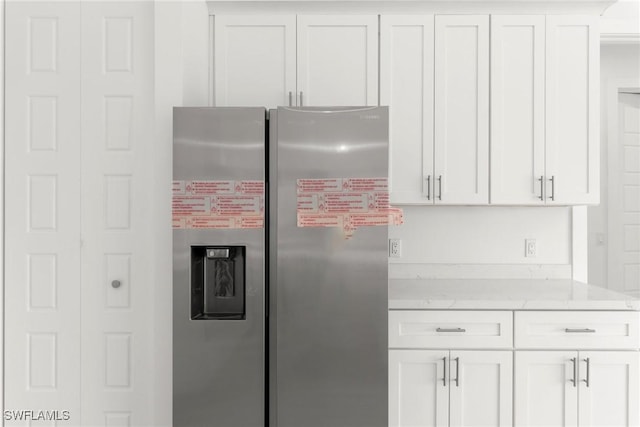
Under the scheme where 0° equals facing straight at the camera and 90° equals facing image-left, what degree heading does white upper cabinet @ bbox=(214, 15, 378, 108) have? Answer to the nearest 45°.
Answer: approximately 0°

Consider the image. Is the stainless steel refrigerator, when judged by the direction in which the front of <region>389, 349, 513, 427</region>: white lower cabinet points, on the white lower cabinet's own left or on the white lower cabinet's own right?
on the white lower cabinet's own right

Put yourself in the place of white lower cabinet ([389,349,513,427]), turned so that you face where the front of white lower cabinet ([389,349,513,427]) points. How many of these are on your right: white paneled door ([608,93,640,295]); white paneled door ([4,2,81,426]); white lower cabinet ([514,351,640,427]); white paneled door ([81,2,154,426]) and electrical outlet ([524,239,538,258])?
2

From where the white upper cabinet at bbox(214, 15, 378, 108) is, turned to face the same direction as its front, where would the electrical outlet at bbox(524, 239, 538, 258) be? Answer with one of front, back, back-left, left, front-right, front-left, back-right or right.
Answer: left

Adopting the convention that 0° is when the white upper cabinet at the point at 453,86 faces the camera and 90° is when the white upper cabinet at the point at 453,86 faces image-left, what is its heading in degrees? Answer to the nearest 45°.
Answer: approximately 0°

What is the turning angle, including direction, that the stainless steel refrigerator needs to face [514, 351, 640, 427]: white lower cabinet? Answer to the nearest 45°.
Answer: approximately 90° to its left

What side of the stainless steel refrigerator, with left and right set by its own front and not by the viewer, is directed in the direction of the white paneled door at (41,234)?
right
